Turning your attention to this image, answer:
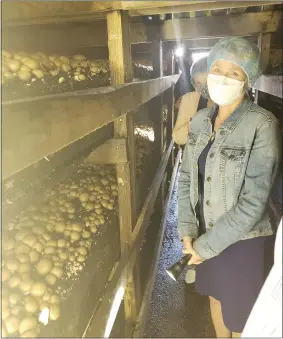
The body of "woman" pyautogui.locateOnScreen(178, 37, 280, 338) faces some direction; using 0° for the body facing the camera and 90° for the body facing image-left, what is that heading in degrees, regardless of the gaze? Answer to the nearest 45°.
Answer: approximately 45°

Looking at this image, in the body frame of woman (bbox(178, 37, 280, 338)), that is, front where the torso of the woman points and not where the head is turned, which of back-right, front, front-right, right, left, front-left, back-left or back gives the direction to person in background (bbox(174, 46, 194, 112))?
back-right
